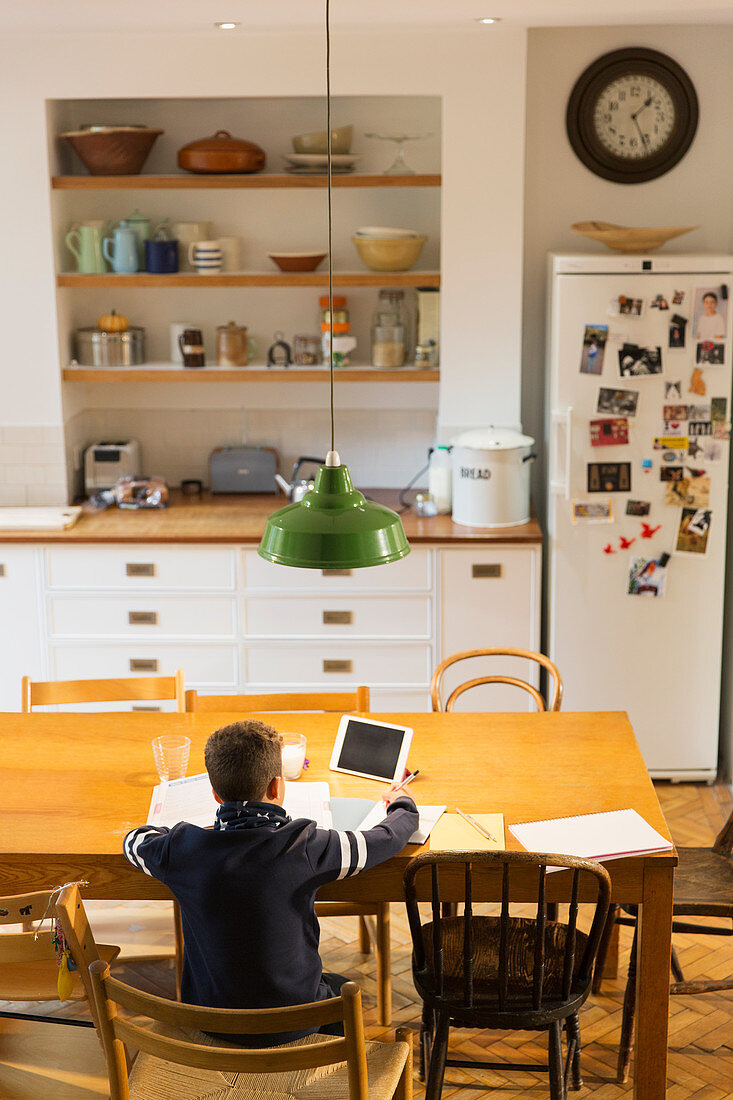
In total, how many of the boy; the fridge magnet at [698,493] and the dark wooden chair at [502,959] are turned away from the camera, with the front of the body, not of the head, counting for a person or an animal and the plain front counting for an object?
2

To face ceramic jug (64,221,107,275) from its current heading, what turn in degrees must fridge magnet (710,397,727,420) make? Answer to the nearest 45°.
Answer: approximately 90° to its right

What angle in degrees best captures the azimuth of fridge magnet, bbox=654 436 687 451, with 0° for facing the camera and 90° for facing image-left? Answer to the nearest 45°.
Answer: approximately 0°

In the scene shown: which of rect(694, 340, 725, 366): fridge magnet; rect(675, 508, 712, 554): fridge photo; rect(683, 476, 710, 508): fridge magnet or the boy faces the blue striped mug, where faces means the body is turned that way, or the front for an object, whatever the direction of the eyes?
the boy

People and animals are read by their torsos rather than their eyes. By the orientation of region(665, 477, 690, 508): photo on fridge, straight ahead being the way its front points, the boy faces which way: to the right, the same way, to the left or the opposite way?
the opposite way

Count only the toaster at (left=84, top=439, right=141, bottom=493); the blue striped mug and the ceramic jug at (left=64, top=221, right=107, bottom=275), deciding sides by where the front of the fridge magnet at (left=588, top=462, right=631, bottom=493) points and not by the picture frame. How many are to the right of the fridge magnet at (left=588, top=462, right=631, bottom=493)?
3

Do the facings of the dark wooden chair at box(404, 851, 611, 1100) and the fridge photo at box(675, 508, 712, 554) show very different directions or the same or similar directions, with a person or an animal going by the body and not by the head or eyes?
very different directions
